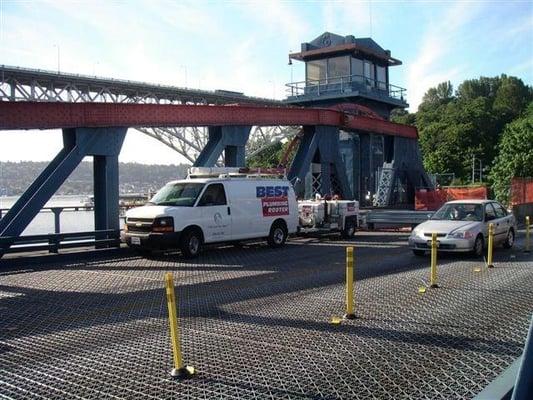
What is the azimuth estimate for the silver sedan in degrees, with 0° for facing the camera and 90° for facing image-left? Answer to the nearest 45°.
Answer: approximately 45°

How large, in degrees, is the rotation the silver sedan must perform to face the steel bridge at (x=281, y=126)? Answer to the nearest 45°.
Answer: approximately 90° to its right

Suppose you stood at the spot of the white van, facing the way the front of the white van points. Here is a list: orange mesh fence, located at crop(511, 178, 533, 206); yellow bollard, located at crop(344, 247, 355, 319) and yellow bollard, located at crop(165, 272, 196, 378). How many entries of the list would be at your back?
1

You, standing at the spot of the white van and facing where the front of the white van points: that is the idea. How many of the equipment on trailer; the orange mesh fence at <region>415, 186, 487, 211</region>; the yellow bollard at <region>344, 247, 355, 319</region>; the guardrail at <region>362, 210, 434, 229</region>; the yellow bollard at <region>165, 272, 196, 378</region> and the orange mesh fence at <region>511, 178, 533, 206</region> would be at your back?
4

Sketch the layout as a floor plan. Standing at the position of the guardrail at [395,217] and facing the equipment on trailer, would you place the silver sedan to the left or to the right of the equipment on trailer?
left

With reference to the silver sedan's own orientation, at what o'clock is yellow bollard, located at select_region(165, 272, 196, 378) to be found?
The yellow bollard is roughly at 11 o'clock from the silver sedan.

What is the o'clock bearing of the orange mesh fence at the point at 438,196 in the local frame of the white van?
The orange mesh fence is roughly at 6 o'clock from the white van.

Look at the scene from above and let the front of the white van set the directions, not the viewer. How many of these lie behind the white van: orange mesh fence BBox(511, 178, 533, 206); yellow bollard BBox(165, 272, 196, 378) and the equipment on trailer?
2

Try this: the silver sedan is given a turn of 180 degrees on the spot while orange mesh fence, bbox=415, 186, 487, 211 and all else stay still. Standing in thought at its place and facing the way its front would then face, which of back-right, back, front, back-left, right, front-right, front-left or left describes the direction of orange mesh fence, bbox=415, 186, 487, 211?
front-left

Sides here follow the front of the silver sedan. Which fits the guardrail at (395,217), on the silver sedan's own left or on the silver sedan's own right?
on the silver sedan's own right

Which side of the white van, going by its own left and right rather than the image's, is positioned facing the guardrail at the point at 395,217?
back

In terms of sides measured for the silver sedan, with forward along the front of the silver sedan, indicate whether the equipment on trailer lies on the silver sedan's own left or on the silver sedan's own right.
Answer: on the silver sedan's own right

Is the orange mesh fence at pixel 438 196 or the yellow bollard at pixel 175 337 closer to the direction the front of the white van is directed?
the yellow bollard

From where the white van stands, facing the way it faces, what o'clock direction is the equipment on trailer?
The equipment on trailer is roughly at 6 o'clock from the white van.

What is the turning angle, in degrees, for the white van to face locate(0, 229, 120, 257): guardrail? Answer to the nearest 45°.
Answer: approximately 45° to its right

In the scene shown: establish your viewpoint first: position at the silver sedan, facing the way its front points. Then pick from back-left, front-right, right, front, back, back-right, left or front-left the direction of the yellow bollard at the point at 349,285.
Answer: front-left

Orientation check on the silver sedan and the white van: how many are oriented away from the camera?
0
